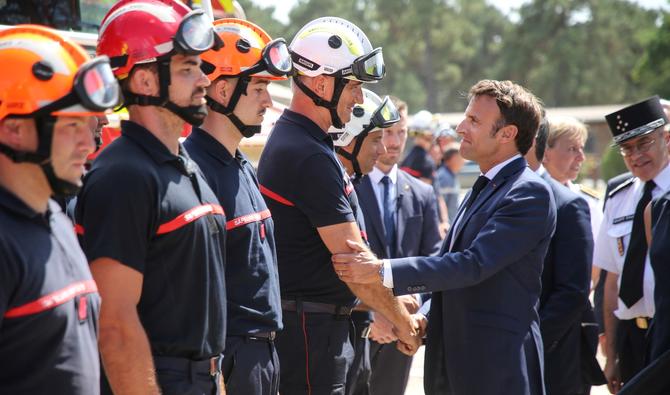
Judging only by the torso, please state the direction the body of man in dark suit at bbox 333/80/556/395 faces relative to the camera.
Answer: to the viewer's left

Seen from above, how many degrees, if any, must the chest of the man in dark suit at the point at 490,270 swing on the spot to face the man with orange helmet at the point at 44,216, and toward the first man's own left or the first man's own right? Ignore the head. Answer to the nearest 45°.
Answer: approximately 45° to the first man's own left

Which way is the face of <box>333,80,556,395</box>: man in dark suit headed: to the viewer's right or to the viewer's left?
to the viewer's left

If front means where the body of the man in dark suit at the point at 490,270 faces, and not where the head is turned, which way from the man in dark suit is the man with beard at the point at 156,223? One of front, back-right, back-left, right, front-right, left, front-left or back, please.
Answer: front-left

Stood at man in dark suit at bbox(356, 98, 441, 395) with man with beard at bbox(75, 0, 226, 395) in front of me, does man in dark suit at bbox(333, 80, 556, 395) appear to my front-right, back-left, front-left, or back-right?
front-left

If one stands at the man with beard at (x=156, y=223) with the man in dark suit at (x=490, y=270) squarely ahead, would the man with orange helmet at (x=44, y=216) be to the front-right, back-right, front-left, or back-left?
back-right

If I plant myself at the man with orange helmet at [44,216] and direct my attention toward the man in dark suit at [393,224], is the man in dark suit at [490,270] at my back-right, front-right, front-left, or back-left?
front-right

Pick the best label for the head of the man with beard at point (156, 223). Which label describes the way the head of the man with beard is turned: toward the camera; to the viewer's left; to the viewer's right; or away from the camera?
to the viewer's right

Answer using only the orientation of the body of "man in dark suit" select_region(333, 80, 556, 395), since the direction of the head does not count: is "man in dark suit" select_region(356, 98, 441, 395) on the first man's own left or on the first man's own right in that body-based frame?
on the first man's own right
